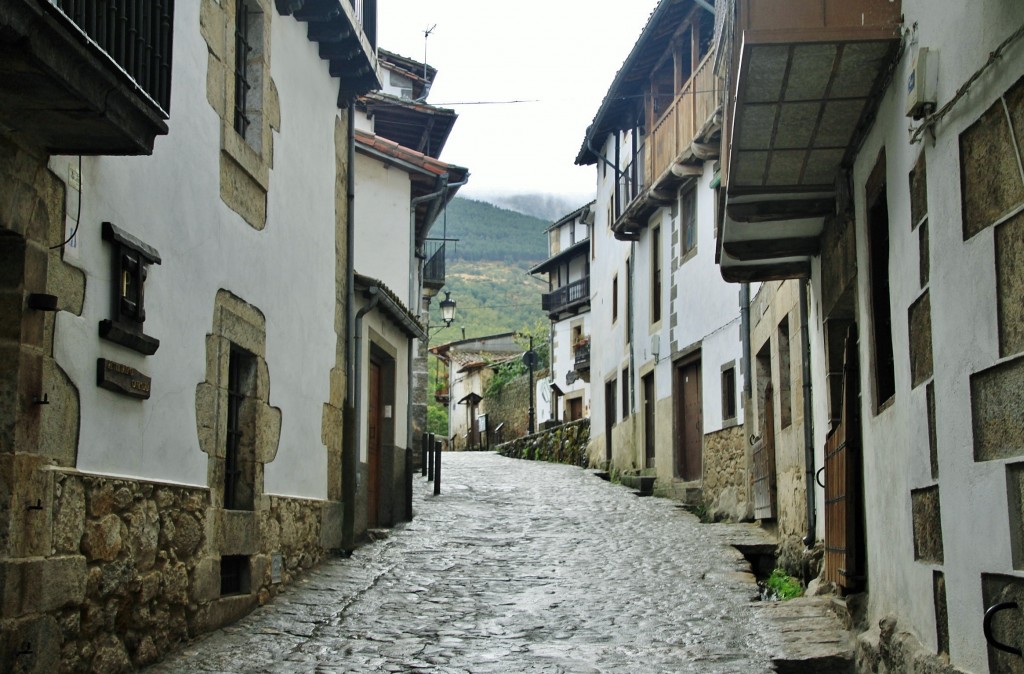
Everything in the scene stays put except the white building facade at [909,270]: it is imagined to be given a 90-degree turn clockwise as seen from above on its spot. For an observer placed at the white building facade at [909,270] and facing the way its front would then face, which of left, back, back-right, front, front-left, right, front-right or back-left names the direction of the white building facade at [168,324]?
left

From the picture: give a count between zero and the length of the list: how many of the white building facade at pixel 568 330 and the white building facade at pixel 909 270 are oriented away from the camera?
0

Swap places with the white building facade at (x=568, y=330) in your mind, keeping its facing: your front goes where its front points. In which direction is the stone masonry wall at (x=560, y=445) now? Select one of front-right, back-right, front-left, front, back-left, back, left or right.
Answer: front-left

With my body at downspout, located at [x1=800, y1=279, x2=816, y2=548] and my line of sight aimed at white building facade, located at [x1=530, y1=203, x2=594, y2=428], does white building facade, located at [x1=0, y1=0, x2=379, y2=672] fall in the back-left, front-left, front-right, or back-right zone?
back-left

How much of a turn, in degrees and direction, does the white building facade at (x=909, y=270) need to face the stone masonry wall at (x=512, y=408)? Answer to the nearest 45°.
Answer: approximately 90° to its right

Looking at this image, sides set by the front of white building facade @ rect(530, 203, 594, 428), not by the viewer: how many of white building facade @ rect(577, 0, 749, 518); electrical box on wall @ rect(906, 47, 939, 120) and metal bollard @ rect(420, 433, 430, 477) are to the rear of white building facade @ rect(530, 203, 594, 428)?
0

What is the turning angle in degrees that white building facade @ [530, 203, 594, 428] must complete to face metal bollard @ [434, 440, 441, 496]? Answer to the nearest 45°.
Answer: approximately 45° to its left

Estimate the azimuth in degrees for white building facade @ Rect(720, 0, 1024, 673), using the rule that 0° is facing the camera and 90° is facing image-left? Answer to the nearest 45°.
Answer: approximately 90°

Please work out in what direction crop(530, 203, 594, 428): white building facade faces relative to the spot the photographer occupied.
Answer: facing the viewer and to the left of the viewer

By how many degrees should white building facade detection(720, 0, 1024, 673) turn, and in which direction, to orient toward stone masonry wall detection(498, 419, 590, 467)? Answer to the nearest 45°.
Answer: approximately 90° to its right

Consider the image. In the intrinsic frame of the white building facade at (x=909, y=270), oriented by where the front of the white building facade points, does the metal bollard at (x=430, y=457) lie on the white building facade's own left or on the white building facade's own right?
on the white building facade's own right
